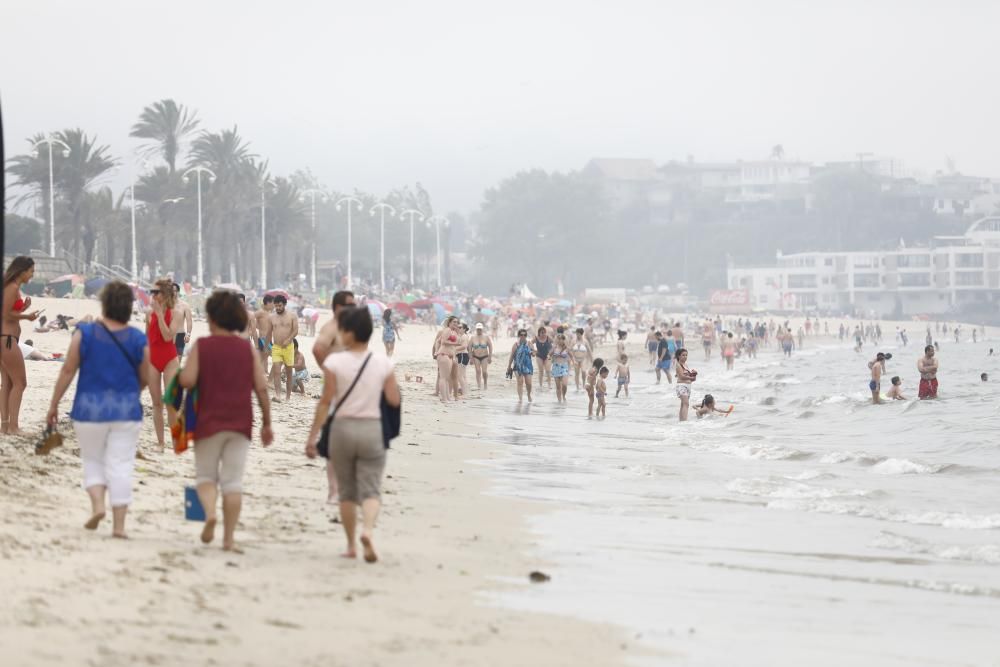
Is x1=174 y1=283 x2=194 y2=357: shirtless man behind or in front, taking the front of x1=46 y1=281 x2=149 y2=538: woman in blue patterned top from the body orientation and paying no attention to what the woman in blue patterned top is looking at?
in front

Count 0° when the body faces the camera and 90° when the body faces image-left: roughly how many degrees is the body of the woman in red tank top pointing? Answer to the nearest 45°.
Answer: approximately 180°

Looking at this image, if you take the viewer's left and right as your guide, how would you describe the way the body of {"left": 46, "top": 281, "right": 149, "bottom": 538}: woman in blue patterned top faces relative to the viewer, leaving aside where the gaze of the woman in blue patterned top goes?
facing away from the viewer

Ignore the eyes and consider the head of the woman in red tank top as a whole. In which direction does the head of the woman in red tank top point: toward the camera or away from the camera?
away from the camera

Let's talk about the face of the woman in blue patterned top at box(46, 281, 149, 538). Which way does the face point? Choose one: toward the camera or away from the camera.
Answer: away from the camera

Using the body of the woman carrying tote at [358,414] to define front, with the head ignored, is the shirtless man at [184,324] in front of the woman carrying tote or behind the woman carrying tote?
in front

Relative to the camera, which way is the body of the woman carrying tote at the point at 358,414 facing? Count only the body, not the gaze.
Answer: away from the camera

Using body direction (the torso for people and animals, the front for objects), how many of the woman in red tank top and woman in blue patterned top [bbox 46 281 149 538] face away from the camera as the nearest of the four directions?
2

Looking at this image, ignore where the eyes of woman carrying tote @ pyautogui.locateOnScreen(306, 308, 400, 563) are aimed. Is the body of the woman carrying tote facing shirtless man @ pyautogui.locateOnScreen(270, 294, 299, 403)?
yes
